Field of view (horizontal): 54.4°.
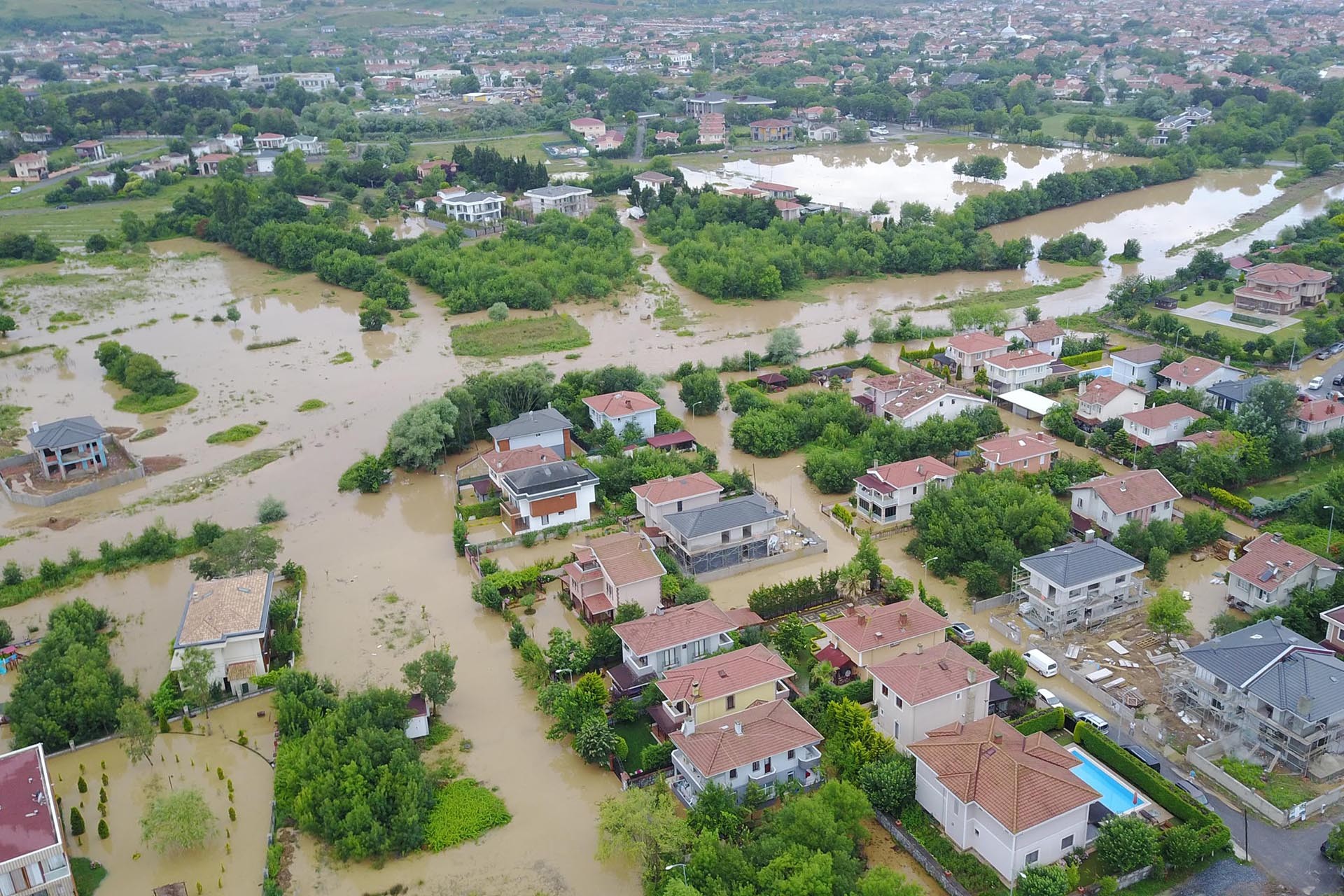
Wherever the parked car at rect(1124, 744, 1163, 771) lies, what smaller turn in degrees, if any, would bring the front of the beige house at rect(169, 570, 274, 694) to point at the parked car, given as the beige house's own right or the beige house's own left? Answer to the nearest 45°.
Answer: approximately 45° to the beige house's own left

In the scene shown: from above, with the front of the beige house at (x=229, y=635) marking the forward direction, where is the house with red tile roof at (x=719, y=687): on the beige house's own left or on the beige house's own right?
on the beige house's own left

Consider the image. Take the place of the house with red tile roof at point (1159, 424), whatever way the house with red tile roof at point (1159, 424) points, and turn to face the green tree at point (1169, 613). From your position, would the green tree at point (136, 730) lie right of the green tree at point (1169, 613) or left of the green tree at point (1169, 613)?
right

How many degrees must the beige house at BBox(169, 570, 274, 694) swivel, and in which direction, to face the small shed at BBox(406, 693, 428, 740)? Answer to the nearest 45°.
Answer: approximately 45° to its left

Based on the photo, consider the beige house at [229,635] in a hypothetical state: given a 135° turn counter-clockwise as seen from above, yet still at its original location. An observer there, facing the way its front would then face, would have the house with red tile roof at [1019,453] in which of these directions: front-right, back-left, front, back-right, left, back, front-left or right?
front-right

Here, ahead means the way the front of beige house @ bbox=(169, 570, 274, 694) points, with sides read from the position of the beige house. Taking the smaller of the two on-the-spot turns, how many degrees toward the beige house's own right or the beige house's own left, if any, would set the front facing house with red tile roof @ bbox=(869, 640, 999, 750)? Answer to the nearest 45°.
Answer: approximately 45° to the beige house's own left

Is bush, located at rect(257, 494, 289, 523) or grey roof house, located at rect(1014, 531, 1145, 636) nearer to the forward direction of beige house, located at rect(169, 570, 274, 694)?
the grey roof house

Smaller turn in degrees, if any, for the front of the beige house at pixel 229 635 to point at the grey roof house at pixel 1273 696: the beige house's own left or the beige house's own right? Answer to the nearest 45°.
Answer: approximately 45° to the beige house's own left

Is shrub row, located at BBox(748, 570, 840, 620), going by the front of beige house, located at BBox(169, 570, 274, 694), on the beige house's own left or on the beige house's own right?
on the beige house's own left

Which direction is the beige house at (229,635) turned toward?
toward the camera

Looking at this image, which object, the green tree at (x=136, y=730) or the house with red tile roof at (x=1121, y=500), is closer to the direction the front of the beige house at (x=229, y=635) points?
the green tree

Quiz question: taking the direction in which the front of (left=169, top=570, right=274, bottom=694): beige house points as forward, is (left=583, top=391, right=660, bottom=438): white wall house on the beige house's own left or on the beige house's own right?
on the beige house's own left

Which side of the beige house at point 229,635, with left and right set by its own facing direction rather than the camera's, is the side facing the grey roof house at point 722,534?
left

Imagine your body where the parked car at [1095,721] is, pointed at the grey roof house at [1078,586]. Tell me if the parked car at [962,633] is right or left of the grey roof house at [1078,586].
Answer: left

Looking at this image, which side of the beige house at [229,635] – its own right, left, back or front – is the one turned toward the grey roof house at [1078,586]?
left

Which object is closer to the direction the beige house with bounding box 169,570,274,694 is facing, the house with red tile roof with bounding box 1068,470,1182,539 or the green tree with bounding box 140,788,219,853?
the green tree

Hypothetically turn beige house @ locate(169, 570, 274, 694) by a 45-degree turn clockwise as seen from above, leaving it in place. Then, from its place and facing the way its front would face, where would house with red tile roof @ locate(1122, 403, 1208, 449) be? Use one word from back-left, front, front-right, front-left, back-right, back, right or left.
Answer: back-left

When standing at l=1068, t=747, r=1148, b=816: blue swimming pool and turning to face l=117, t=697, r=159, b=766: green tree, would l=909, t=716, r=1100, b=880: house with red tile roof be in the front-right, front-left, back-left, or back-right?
front-left
